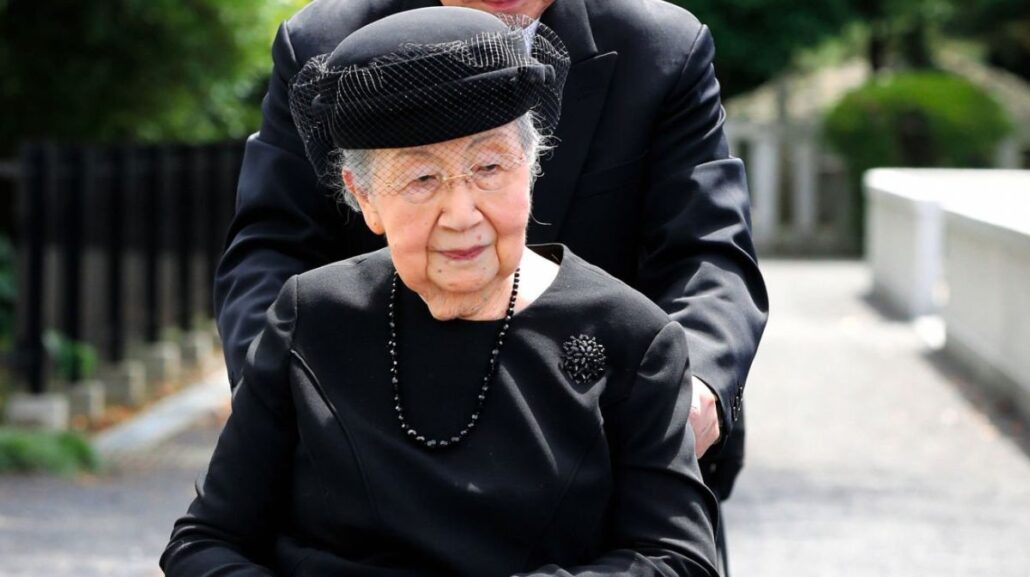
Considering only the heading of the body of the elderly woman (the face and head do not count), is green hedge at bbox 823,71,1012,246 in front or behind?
behind

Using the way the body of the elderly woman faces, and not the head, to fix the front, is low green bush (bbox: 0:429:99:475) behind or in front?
behind

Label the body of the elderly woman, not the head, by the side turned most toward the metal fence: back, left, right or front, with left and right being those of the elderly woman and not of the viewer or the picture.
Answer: back

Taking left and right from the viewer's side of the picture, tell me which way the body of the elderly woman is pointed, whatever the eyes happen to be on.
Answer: facing the viewer

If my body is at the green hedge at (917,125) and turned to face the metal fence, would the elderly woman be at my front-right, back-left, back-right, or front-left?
front-left
